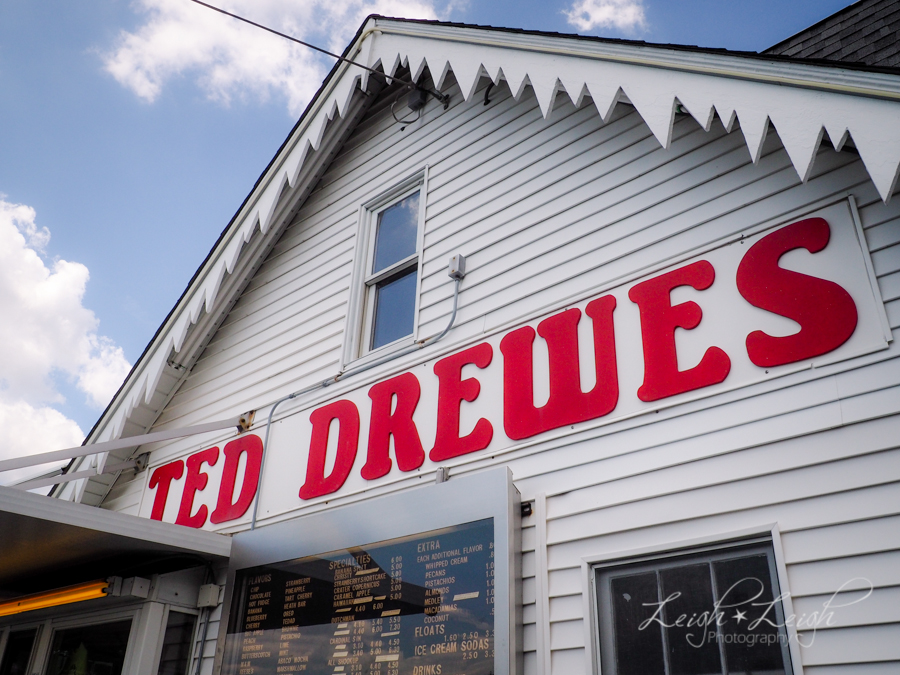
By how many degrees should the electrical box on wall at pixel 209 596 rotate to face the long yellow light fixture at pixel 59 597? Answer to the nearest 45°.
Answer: approximately 45° to its right

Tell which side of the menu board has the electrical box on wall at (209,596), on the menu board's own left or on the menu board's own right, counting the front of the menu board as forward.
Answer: on the menu board's own right

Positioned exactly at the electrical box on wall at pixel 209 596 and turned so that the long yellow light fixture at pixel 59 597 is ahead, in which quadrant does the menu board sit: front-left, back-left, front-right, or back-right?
back-left

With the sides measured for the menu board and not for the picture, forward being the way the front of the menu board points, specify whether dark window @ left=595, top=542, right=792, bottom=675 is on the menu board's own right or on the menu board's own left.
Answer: on the menu board's own left

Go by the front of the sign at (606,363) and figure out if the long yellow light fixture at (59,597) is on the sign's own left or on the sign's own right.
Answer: on the sign's own right

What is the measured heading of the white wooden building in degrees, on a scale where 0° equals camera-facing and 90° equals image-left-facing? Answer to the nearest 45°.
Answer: approximately 45°

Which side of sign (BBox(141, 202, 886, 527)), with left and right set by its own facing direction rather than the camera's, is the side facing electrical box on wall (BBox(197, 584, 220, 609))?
right
